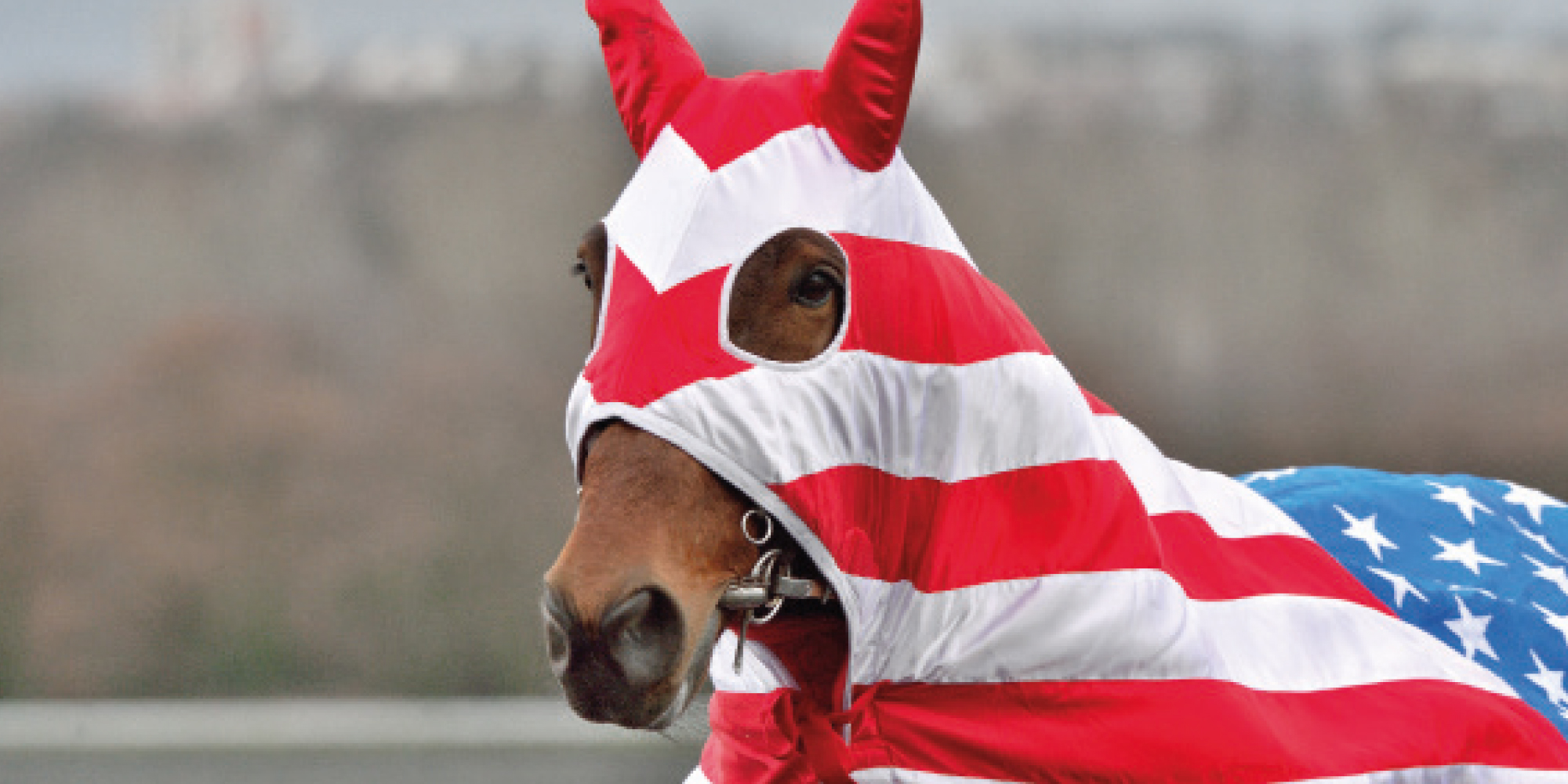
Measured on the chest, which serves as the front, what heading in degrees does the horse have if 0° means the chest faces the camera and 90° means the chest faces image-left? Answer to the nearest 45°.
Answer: approximately 45°

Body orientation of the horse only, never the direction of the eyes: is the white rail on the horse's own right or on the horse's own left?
on the horse's own right
